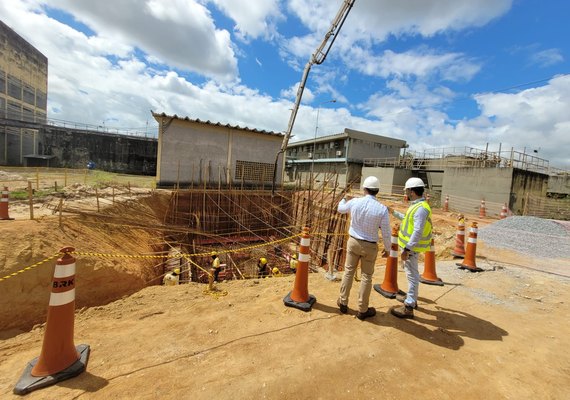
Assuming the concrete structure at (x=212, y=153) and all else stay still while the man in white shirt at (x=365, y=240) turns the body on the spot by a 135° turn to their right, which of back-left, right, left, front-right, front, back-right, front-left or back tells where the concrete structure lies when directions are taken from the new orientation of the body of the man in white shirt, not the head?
back

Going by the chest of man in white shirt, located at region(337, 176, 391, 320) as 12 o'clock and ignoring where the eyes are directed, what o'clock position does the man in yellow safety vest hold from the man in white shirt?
The man in yellow safety vest is roughly at 2 o'clock from the man in white shirt.

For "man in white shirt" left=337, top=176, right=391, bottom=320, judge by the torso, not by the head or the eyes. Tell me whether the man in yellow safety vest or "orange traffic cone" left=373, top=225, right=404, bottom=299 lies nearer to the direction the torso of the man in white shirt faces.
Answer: the orange traffic cone

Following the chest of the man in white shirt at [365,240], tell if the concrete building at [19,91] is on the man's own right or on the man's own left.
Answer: on the man's own left

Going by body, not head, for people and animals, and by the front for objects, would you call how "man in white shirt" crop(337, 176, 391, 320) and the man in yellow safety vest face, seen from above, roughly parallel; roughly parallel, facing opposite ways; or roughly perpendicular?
roughly perpendicular

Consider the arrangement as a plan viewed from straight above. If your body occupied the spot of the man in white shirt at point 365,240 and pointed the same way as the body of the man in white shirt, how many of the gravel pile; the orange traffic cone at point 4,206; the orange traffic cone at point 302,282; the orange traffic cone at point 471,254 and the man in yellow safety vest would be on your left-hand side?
2

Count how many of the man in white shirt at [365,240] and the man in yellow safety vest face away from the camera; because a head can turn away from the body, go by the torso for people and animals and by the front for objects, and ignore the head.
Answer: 1

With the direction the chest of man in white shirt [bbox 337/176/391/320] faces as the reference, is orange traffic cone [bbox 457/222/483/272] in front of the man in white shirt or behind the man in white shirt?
in front

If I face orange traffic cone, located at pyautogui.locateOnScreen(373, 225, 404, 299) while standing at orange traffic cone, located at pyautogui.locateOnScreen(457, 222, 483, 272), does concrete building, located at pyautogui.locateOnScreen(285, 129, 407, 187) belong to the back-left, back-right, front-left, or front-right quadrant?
back-right

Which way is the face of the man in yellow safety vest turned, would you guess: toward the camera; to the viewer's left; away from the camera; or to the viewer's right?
to the viewer's left

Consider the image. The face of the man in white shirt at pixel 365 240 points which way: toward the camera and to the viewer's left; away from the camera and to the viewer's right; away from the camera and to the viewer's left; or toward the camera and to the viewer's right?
away from the camera and to the viewer's left

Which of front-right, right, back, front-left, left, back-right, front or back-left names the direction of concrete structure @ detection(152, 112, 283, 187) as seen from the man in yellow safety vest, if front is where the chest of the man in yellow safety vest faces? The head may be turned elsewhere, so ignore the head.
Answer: front-right

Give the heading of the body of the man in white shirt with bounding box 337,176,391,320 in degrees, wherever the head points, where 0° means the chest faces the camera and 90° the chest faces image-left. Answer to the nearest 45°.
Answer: approximately 180°

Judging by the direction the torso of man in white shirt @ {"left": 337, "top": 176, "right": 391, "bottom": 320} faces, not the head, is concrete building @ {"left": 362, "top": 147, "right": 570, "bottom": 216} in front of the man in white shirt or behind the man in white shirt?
in front

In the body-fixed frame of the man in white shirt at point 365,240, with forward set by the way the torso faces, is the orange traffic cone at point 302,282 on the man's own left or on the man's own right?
on the man's own left

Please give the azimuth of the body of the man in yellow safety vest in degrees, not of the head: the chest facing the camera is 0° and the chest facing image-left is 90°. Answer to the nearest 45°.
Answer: approximately 90°
